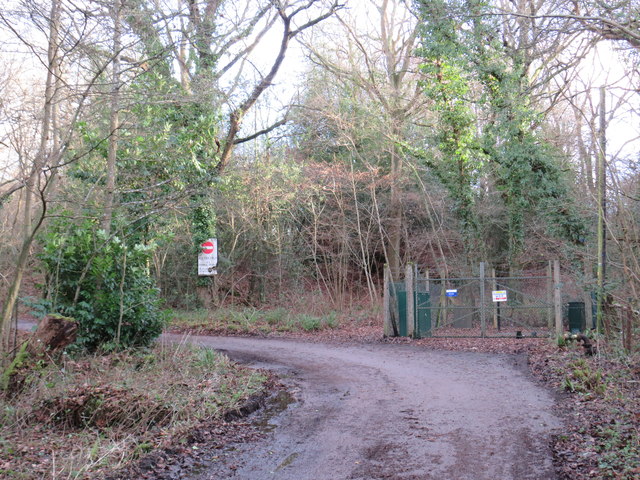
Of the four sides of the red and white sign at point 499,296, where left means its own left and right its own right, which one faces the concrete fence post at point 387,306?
right

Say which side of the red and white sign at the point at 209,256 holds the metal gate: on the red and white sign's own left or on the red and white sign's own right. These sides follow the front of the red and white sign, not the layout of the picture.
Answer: on the red and white sign's own left

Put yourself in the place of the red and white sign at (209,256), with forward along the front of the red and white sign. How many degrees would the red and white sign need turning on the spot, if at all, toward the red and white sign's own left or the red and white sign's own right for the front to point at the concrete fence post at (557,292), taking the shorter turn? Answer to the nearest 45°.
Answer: approximately 45° to the red and white sign's own left

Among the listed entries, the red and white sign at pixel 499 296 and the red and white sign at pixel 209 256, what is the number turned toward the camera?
2

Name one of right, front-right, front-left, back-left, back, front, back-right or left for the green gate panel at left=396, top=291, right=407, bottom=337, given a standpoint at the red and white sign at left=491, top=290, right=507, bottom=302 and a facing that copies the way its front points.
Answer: right

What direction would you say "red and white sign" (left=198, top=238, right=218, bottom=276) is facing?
toward the camera

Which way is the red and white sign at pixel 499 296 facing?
toward the camera

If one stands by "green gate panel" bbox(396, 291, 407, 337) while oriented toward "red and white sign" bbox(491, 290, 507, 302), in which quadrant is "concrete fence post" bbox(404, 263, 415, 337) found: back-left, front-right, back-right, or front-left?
front-right

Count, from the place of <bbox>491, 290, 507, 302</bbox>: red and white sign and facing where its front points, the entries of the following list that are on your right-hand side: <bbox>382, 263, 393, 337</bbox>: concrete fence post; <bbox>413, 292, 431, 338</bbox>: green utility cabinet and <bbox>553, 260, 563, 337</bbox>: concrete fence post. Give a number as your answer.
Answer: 2

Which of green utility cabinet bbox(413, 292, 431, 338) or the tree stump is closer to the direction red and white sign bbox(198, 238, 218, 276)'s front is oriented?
the tree stump

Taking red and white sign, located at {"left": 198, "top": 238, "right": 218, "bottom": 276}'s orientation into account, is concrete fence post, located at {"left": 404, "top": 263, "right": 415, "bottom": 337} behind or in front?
in front

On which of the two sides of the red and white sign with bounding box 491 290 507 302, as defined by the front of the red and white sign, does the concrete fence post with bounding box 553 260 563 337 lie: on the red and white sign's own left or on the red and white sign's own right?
on the red and white sign's own left

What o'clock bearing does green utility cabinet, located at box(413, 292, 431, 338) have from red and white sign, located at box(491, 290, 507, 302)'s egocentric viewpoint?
The green utility cabinet is roughly at 3 o'clock from the red and white sign.
